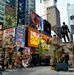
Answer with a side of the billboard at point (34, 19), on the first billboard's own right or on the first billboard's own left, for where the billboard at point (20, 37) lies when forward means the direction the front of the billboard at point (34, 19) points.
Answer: on the first billboard's own right

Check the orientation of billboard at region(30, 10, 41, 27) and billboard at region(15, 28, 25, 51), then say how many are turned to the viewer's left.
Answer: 0

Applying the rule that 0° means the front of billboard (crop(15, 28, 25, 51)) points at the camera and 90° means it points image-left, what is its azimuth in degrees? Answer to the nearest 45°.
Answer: approximately 0°
